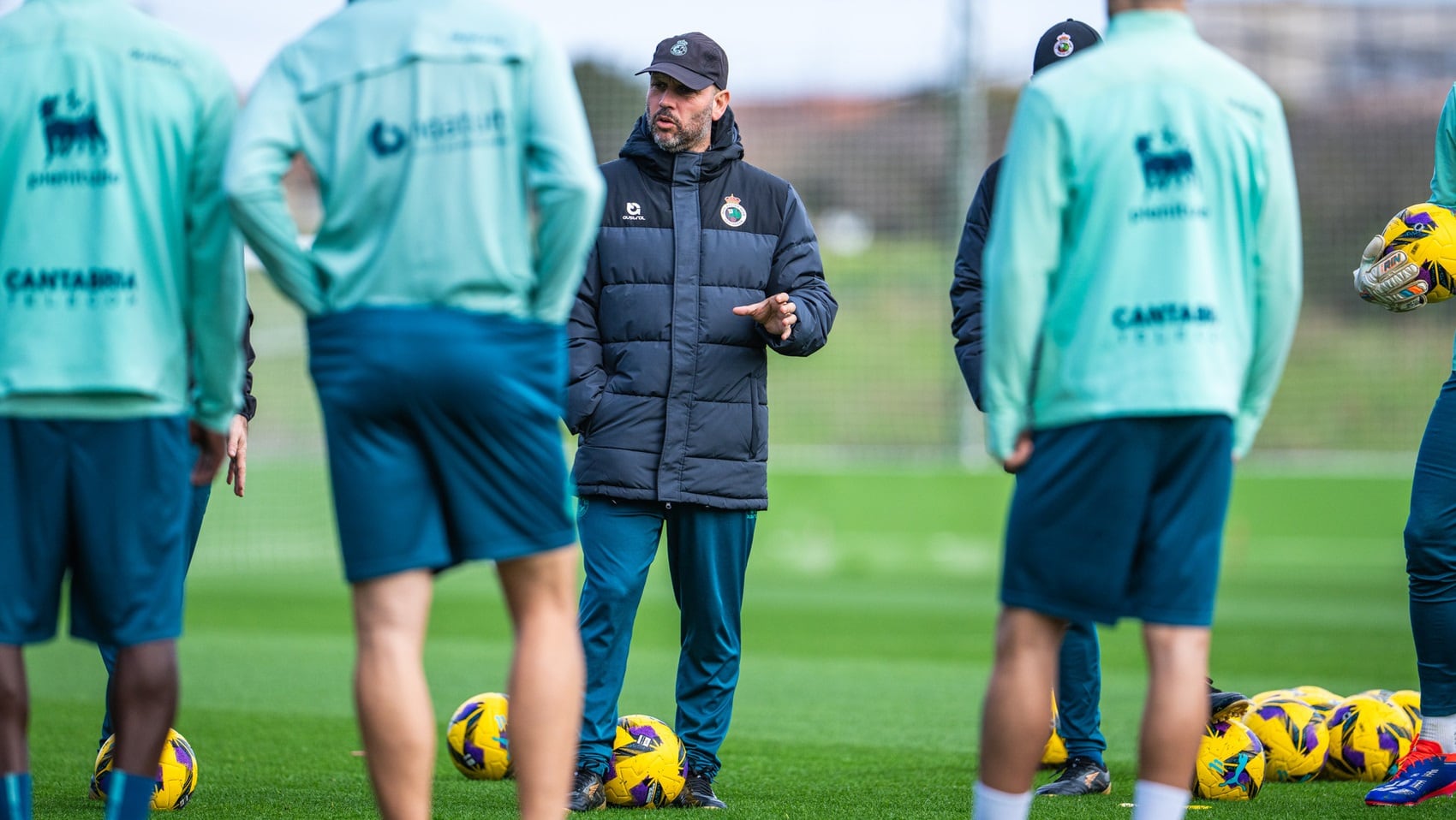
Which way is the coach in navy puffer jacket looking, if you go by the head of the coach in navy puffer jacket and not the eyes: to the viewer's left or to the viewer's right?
to the viewer's left

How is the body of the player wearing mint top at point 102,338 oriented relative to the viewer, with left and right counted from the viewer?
facing away from the viewer

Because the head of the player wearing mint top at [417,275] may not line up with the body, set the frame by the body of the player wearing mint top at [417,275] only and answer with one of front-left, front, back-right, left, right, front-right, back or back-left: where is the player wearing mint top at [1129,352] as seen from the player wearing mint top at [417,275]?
right

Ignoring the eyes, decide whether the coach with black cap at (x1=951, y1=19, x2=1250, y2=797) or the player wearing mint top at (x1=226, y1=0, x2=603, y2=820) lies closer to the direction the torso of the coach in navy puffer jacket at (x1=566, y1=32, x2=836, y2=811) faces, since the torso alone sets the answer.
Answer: the player wearing mint top

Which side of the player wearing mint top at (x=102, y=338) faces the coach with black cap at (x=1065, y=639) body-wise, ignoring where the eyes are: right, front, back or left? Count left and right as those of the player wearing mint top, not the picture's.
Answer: right

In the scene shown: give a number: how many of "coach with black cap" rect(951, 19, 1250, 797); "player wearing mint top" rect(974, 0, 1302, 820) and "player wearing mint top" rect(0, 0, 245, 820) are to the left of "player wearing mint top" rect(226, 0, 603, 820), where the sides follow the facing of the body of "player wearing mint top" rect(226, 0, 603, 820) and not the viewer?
1

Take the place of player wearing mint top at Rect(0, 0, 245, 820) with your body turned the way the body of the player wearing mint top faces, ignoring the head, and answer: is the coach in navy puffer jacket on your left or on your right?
on your right

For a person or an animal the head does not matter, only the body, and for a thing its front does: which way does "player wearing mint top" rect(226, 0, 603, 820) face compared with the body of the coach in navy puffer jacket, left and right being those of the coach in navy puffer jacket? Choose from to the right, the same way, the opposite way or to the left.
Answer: the opposite way

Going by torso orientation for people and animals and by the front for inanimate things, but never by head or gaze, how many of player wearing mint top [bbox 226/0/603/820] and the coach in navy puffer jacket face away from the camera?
1

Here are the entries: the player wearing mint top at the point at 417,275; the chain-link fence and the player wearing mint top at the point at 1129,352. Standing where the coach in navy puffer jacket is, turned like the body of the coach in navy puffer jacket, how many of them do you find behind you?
1

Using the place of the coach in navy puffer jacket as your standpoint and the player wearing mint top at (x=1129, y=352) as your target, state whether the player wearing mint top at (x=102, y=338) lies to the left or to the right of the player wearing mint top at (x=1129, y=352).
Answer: right

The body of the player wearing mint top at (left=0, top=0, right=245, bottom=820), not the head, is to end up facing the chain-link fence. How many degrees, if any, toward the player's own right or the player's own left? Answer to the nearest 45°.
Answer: approximately 45° to the player's own right

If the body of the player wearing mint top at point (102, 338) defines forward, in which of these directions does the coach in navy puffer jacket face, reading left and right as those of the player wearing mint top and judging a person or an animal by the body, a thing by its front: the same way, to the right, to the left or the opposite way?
the opposite way

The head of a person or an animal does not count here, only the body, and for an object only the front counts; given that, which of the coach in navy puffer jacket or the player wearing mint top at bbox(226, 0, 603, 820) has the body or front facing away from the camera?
the player wearing mint top

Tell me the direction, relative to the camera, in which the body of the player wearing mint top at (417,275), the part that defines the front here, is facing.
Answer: away from the camera

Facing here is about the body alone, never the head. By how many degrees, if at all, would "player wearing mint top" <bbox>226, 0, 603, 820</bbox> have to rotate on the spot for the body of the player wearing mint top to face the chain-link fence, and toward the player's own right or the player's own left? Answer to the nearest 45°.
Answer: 0° — they already face it
